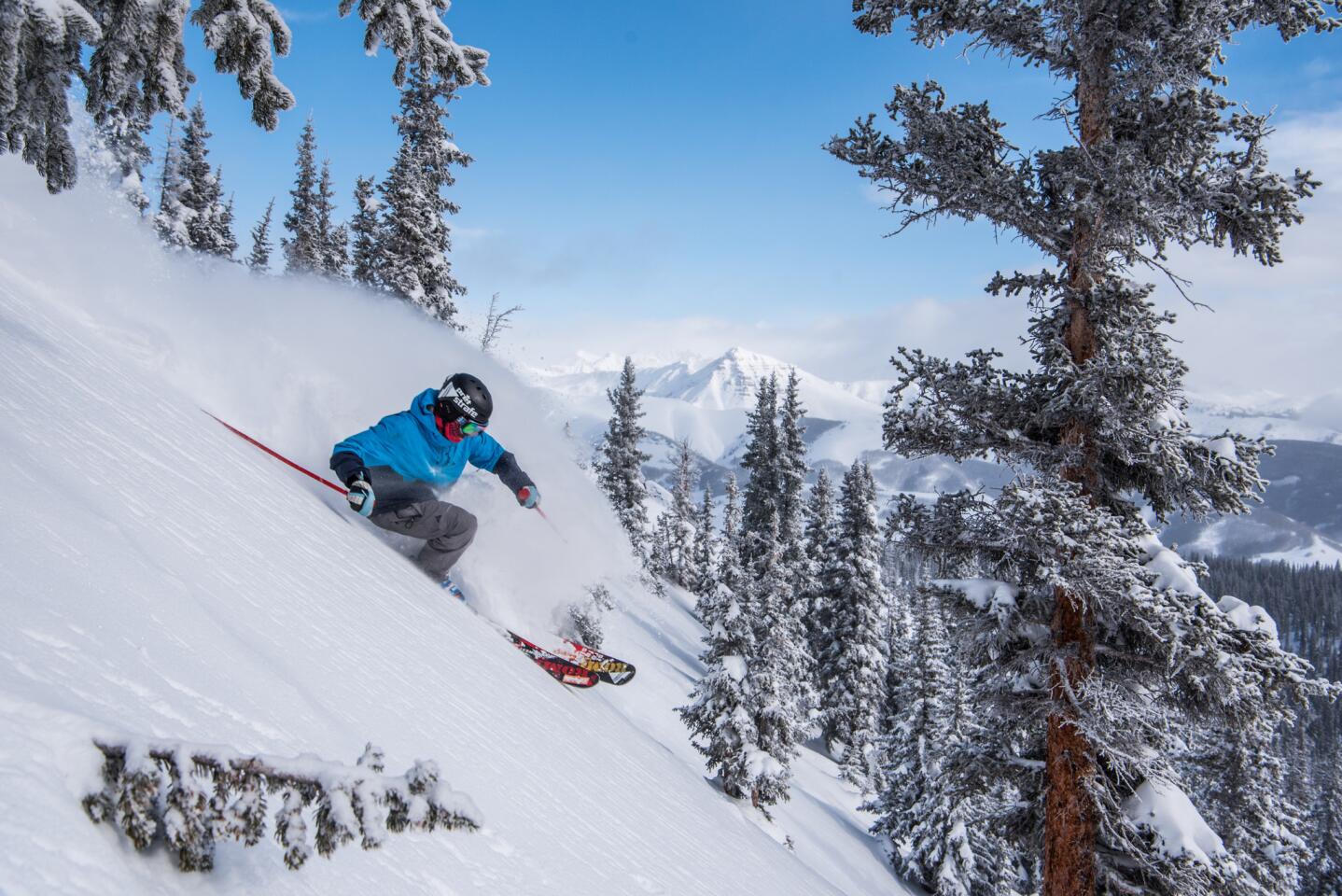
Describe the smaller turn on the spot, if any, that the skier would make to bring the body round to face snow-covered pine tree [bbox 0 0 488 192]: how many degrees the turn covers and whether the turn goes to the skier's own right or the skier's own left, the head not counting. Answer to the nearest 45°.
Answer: approximately 90° to the skier's own right

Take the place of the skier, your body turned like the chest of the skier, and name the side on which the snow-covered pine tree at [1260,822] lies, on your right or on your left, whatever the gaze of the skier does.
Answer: on your left

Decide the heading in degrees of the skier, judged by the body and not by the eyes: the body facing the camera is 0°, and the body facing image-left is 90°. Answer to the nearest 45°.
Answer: approximately 315°

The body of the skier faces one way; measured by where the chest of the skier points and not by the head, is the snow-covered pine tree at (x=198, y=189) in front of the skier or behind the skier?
behind

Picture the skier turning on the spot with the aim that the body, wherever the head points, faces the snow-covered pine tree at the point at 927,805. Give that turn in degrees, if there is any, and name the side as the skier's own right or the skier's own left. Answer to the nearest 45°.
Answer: approximately 90° to the skier's own left

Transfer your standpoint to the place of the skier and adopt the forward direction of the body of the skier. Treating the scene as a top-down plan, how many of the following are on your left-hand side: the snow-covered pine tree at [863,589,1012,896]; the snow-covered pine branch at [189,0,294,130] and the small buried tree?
1
